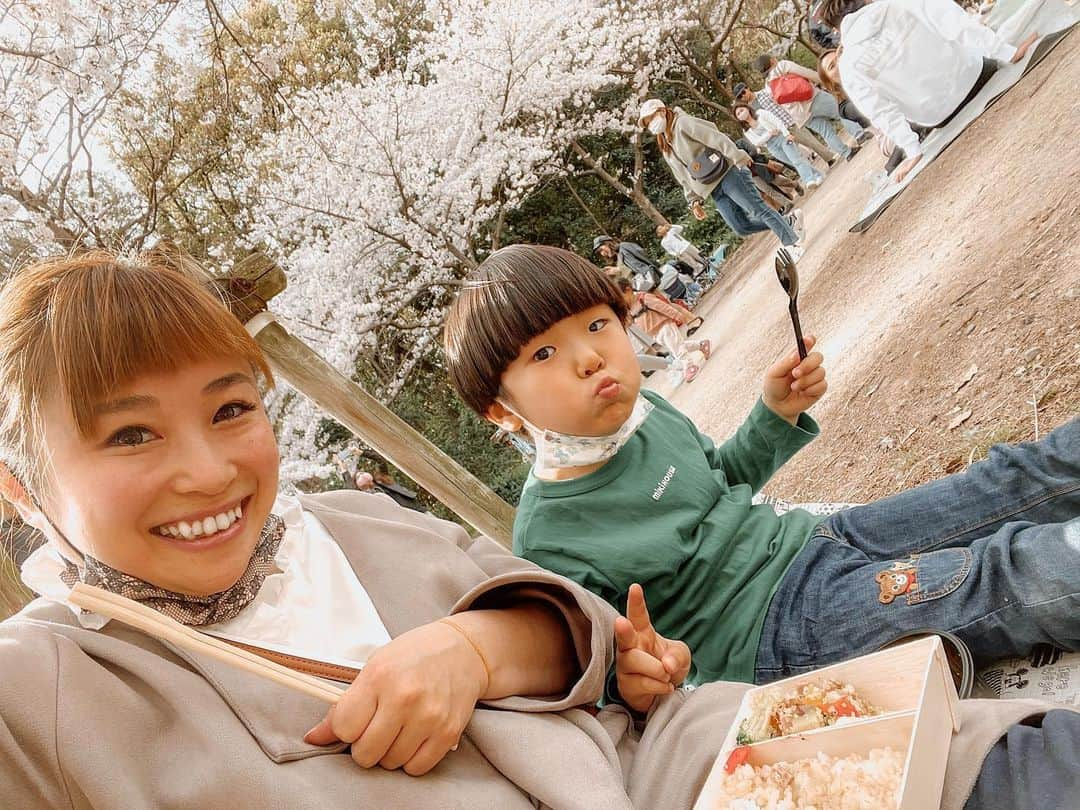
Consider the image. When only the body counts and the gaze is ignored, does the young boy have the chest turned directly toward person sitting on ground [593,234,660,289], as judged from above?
no

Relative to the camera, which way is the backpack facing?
toward the camera

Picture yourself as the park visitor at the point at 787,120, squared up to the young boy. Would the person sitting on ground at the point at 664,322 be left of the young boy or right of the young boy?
right

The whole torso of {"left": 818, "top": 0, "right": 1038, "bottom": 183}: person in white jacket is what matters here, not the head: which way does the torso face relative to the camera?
away from the camera

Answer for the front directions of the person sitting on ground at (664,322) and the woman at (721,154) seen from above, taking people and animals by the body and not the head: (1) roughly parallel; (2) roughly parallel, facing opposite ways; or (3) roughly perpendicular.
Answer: roughly perpendicular

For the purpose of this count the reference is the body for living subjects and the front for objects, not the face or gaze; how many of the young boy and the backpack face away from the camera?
0

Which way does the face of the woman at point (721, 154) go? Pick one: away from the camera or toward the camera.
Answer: toward the camera

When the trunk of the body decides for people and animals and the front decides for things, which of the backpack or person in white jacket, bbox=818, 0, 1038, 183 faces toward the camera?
the backpack

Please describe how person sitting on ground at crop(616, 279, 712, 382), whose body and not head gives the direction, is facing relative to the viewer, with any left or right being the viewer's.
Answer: facing the viewer and to the right of the viewer

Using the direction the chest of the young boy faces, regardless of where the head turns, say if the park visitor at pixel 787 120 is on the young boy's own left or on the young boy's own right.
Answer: on the young boy's own left

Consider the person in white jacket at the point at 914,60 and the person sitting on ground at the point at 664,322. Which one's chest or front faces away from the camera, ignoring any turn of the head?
the person in white jacket

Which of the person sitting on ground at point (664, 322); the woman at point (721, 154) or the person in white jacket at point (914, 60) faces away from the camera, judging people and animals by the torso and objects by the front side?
the person in white jacket
